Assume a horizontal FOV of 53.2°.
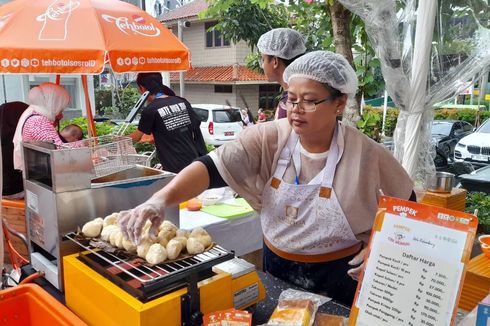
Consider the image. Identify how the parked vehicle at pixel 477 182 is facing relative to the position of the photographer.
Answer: facing to the left of the viewer

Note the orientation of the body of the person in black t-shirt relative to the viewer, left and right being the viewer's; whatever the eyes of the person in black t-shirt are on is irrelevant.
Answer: facing away from the viewer and to the left of the viewer

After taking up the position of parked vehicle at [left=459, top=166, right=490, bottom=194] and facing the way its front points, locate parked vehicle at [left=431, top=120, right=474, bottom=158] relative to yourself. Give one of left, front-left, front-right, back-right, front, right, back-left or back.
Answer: right

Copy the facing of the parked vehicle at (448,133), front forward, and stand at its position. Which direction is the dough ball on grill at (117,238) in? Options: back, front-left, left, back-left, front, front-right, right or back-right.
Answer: front-left

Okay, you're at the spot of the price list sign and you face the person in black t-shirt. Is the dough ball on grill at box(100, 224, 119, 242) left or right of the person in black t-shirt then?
left

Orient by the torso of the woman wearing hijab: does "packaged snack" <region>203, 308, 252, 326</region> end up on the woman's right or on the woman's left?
on the woman's right
